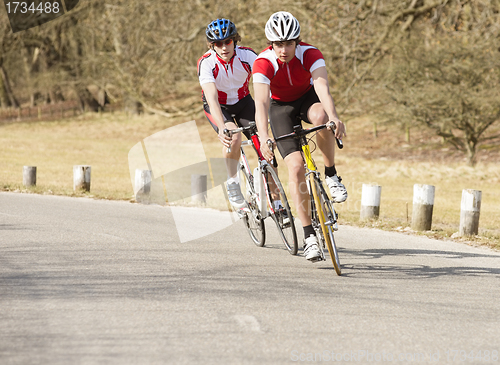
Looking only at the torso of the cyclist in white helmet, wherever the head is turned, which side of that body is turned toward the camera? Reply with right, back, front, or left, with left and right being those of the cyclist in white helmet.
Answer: front

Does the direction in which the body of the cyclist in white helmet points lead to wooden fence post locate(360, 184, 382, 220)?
no

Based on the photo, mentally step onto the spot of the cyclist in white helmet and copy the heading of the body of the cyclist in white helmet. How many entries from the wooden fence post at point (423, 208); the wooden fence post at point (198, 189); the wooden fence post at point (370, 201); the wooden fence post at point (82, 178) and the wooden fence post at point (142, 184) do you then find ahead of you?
0

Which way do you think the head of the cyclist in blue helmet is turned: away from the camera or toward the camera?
toward the camera

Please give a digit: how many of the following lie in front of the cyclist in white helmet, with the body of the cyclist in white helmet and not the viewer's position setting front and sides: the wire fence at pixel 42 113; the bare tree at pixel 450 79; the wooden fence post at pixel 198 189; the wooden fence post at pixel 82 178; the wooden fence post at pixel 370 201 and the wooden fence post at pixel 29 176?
0

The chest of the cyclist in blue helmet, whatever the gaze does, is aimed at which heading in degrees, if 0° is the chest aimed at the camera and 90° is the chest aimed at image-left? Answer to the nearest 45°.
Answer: approximately 0°

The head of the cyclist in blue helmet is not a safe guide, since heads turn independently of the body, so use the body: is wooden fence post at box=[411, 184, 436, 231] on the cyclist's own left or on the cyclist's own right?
on the cyclist's own left

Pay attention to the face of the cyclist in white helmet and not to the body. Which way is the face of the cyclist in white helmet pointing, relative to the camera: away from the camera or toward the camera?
toward the camera

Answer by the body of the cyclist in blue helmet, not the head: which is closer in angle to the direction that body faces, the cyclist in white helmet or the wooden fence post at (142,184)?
the cyclist in white helmet

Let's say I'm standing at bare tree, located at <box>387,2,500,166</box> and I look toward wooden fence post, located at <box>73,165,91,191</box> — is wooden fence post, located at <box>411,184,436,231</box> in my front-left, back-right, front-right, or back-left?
front-left

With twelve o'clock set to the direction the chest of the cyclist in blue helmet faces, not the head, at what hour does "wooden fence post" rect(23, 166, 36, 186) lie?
The wooden fence post is roughly at 5 o'clock from the cyclist in blue helmet.

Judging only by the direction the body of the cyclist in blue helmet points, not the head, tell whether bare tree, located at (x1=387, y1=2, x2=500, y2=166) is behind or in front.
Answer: behind

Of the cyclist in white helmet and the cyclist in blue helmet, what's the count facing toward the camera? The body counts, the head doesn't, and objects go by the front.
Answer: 2

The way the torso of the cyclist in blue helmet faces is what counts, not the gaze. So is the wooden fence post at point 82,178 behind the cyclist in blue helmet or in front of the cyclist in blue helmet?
behind

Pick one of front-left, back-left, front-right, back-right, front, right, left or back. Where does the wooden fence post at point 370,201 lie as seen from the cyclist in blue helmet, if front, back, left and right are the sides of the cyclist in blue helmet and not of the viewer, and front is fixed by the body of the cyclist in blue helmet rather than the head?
back-left

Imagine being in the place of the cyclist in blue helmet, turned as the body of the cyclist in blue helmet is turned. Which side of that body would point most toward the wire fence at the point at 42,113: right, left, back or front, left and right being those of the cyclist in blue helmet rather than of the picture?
back

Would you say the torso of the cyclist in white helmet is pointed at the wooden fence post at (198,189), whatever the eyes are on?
no

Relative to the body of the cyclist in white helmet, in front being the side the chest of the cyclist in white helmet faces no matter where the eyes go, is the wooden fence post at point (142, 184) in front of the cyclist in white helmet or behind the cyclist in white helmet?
behind

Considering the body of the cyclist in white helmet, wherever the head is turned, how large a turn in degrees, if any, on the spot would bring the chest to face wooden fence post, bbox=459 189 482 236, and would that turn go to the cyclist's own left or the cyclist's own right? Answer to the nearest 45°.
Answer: approximately 135° to the cyclist's own left

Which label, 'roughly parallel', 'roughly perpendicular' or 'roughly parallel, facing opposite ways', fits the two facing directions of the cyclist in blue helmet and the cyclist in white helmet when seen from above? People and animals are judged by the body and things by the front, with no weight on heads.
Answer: roughly parallel

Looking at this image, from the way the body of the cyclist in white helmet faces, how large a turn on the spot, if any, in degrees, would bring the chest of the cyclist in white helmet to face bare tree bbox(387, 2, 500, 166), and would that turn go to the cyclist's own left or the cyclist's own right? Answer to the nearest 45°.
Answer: approximately 180°
